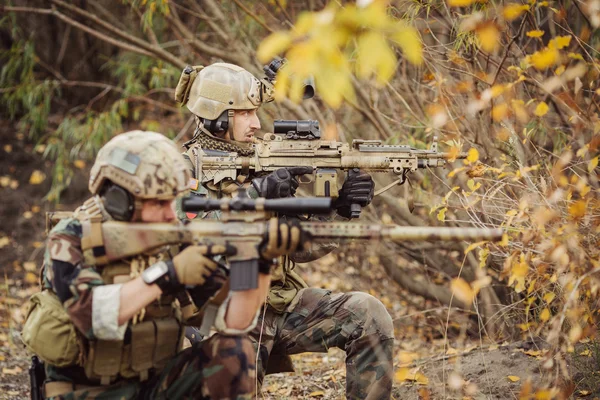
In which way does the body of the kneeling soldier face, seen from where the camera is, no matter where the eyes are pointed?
to the viewer's right

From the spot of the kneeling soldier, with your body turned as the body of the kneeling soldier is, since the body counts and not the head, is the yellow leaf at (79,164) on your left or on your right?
on your left

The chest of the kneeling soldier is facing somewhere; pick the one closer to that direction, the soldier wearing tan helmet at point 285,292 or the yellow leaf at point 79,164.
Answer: the soldier wearing tan helmet

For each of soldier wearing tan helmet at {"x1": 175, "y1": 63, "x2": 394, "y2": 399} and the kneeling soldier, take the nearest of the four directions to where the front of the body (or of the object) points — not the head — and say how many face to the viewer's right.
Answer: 2

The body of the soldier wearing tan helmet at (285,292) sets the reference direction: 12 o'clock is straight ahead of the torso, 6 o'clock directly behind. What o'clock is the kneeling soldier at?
The kneeling soldier is roughly at 4 o'clock from the soldier wearing tan helmet.

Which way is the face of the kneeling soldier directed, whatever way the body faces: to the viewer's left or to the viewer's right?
to the viewer's right

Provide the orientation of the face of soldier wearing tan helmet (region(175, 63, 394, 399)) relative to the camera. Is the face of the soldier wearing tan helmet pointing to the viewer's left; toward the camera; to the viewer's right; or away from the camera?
to the viewer's right

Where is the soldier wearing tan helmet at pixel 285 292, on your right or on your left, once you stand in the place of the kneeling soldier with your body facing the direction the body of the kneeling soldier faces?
on your left

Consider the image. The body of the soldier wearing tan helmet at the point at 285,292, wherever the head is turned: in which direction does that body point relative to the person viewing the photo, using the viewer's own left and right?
facing to the right of the viewer
